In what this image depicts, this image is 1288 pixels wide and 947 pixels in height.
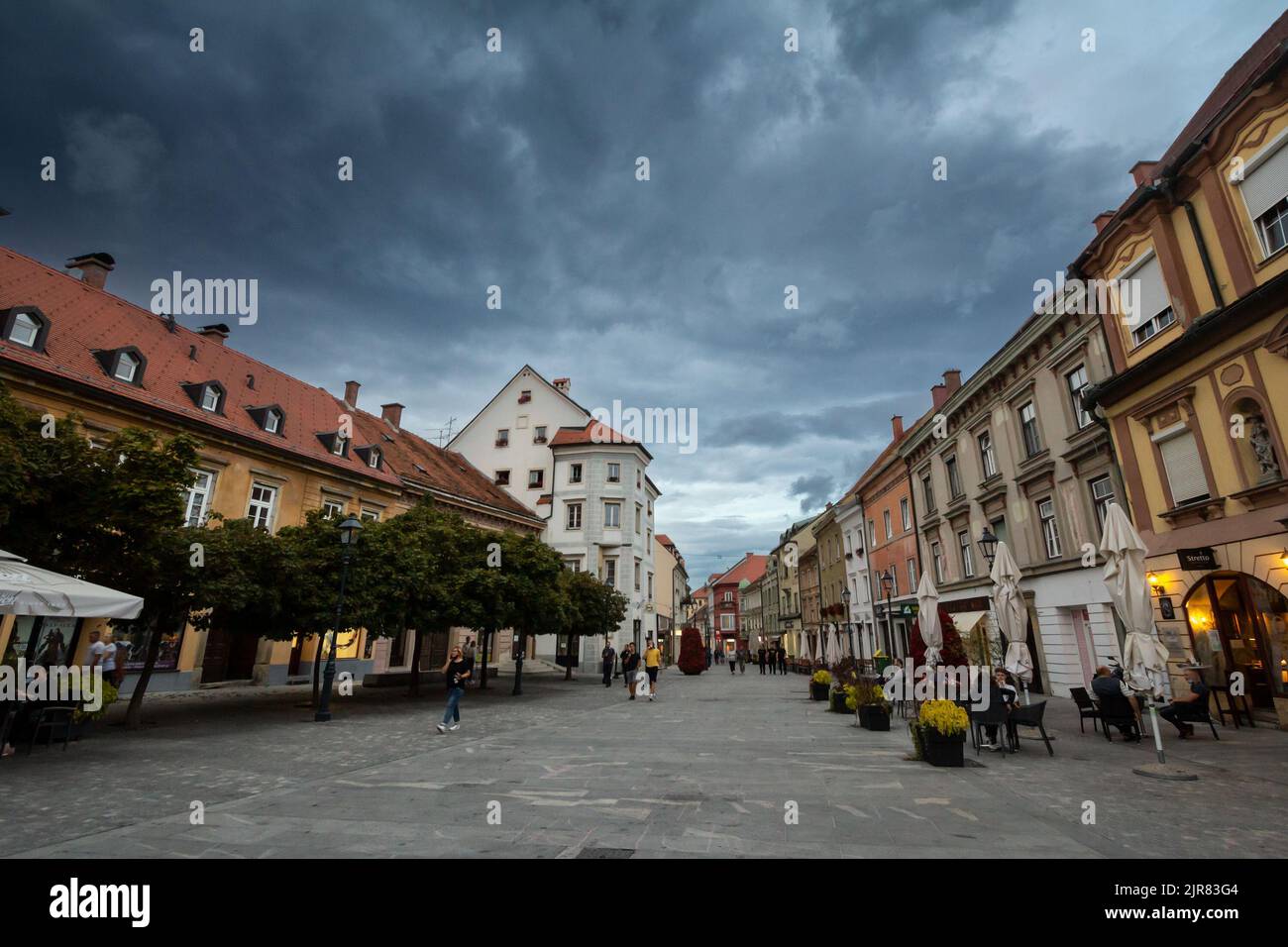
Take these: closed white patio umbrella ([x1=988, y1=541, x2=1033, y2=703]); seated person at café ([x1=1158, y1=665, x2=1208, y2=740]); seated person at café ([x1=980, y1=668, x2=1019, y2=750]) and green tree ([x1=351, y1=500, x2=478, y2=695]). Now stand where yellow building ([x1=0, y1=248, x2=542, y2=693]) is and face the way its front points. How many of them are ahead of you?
4

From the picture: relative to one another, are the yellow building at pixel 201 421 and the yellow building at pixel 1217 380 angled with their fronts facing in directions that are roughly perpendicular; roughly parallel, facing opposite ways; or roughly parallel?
roughly parallel, facing opposite ways

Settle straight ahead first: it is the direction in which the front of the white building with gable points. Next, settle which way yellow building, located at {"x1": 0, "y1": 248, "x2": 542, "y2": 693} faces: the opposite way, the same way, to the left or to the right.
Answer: to the left

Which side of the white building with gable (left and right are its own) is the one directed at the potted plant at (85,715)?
front

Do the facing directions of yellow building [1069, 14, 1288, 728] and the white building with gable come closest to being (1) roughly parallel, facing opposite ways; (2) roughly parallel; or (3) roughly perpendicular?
roughly perpendicular

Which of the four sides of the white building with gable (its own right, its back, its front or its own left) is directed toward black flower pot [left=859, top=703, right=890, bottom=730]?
front

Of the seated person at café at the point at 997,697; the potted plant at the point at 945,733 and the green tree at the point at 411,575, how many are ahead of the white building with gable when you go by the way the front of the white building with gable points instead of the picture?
3

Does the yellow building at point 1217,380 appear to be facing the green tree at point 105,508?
yes

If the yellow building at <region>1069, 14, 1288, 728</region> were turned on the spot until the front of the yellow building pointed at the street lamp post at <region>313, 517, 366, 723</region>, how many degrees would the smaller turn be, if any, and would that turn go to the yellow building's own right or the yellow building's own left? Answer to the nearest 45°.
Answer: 0° — it already faces it

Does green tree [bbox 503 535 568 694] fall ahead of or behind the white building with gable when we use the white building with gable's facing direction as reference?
ahead

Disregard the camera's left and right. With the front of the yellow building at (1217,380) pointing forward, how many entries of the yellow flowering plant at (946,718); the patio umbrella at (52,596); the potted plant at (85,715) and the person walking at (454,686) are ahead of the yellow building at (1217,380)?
4

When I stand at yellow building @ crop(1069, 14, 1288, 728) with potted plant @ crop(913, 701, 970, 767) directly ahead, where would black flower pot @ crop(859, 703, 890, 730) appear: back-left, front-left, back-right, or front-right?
front-right

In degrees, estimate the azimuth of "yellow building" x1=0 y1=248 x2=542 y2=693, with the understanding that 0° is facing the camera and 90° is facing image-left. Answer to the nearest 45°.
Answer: approximately 315°
